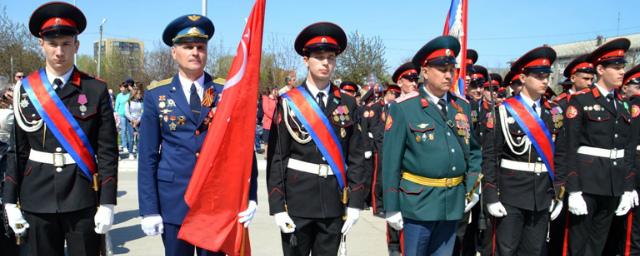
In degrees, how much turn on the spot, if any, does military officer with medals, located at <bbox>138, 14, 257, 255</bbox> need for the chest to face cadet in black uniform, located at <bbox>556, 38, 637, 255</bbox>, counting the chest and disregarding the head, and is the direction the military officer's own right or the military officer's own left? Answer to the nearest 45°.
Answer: approximately 45° to the military officer's own left

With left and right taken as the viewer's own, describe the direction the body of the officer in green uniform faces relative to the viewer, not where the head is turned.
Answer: facing the viewer and to the right of the viewer

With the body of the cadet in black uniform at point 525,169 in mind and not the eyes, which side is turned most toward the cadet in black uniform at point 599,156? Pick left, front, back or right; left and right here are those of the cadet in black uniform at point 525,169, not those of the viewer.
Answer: left

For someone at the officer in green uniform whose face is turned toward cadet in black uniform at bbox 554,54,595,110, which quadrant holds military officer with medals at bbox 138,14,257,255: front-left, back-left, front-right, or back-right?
back-left

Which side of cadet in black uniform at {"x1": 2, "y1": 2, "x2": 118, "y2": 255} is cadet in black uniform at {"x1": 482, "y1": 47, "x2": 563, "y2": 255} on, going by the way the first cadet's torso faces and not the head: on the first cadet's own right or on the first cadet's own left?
on the first cadet's own left

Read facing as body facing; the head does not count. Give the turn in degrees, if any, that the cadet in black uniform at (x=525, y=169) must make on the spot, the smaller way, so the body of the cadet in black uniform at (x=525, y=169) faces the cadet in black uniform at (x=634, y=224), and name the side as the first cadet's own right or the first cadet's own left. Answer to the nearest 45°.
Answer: approximately 90° to the first cadet's own left

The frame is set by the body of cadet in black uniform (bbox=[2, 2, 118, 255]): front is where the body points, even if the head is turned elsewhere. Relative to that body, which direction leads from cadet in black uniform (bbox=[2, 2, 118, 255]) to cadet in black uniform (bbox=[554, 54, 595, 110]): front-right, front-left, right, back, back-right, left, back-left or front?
left

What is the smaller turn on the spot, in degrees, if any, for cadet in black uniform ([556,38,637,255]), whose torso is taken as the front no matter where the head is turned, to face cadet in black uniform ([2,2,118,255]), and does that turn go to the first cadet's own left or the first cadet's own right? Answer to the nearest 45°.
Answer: approximately 90° to the first cadet's own right

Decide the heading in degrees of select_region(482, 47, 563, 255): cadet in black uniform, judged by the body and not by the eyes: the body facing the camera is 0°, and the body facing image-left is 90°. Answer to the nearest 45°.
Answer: approximately 315°

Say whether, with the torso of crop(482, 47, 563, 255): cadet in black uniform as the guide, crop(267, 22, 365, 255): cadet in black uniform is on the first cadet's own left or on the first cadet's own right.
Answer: on the first cadet's own right

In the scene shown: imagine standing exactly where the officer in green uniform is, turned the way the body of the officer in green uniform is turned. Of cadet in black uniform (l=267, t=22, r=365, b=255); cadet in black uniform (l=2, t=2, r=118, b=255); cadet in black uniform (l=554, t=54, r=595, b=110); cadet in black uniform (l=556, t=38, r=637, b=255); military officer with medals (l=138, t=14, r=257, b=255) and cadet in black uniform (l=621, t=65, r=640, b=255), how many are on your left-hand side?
3

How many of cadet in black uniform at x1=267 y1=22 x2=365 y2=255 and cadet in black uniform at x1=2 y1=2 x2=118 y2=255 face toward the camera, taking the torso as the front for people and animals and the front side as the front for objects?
2
